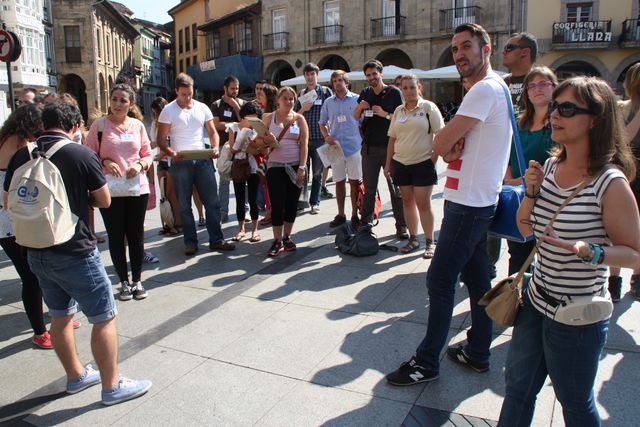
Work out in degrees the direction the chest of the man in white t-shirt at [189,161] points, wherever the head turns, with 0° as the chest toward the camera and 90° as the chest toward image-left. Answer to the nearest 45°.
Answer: approximately 0°

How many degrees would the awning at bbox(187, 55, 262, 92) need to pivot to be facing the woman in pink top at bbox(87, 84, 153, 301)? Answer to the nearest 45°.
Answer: approximately 45° to its left

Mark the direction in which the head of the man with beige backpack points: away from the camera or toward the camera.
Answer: away from the camera

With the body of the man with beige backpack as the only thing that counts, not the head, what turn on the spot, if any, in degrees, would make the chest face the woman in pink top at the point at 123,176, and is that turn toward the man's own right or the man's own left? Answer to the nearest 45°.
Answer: approximately 45° to the man's own left

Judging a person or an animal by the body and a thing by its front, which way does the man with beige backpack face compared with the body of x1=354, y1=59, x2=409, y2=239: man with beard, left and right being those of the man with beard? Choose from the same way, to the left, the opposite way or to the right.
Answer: the opposite way

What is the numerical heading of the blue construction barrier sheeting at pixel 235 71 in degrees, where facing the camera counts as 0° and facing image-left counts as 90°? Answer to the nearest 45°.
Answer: approximately 45°

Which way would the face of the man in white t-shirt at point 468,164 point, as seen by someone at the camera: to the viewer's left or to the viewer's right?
to the viewer's left
